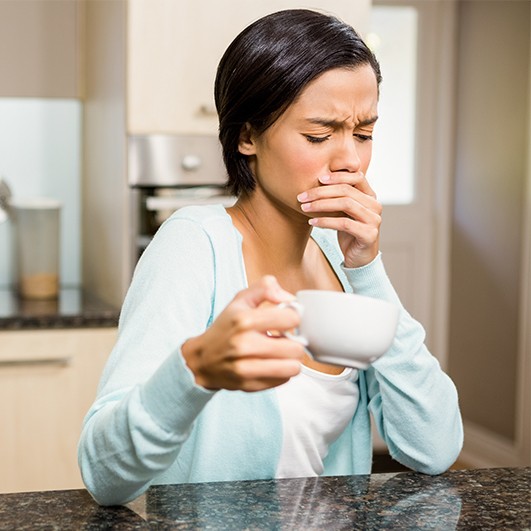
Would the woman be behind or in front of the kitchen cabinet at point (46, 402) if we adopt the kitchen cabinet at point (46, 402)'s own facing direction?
in front

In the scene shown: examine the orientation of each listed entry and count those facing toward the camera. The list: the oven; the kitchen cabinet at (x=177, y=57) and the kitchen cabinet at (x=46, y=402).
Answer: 3

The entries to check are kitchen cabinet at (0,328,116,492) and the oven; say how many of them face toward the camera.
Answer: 2

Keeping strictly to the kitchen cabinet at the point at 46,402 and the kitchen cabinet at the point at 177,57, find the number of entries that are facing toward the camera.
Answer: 2

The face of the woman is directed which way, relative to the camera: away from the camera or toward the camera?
toward the camera

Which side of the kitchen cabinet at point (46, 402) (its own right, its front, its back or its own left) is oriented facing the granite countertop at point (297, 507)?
front

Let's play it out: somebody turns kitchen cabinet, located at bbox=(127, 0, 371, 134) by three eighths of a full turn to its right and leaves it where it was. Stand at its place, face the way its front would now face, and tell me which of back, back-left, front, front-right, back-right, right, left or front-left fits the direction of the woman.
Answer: back-left

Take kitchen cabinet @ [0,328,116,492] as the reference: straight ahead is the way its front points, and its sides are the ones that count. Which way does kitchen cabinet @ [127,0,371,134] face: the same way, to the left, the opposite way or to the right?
the same way

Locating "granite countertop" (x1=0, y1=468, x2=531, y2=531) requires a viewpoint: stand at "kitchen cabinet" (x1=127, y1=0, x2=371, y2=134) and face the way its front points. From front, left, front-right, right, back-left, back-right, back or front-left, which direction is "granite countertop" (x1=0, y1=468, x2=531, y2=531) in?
front

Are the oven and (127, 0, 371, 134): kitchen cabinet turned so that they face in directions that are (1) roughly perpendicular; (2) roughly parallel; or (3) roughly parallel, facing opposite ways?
roughly parallel

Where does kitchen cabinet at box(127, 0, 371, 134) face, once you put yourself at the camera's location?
facing the viewer
